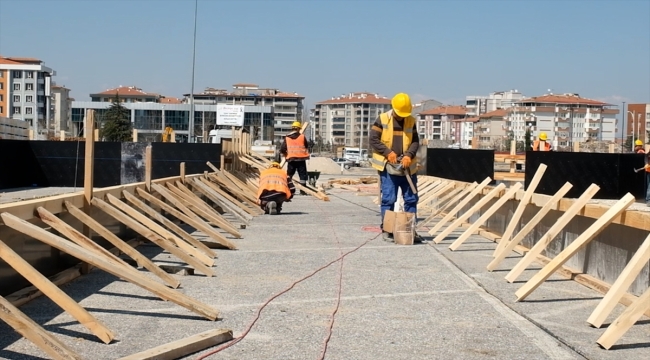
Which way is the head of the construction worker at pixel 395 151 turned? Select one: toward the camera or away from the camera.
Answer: toward the camera

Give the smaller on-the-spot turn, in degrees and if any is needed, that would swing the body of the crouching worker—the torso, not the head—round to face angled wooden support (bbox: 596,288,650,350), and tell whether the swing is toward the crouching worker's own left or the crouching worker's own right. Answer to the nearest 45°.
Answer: approximately 180°

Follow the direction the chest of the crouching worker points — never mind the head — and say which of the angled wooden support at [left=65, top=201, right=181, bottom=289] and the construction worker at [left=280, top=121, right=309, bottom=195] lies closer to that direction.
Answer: the construction worker

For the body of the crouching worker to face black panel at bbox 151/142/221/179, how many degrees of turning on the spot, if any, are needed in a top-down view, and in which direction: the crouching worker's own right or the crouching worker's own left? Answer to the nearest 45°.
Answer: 0° — they already face it

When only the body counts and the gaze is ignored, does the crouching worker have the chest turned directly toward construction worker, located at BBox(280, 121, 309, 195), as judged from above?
yes

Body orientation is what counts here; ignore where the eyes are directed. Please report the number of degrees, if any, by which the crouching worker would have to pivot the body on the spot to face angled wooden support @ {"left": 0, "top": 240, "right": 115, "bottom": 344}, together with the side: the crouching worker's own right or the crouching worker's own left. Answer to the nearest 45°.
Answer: approximately 180°

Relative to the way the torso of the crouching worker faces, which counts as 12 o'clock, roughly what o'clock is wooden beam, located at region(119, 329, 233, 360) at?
The wooden beam is roughly at 6 o'clock from the crouching worker.

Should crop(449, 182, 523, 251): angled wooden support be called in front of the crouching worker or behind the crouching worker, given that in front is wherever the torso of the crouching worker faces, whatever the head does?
behind

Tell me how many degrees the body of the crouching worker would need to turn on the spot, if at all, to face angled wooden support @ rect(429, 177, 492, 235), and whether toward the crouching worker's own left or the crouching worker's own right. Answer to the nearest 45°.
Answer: approximately 135° to the crouching worker's own right

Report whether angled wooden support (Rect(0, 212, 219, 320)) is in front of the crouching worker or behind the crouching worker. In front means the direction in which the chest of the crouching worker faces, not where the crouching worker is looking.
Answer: behind

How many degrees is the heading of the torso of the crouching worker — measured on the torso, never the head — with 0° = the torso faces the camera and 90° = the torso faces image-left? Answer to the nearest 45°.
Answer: approximately 180°

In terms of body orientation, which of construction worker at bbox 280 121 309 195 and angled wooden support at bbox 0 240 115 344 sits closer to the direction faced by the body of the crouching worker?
the construction worker

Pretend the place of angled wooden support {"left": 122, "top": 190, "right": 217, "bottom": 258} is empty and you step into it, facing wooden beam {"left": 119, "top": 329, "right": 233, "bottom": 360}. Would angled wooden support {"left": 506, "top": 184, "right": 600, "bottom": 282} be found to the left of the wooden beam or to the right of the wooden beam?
left

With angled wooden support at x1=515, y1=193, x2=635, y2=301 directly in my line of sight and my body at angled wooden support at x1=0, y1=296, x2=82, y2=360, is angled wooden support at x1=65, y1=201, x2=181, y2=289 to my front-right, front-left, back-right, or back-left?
front-left

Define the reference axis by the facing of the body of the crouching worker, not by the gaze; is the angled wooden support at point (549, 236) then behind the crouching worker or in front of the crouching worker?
behind
